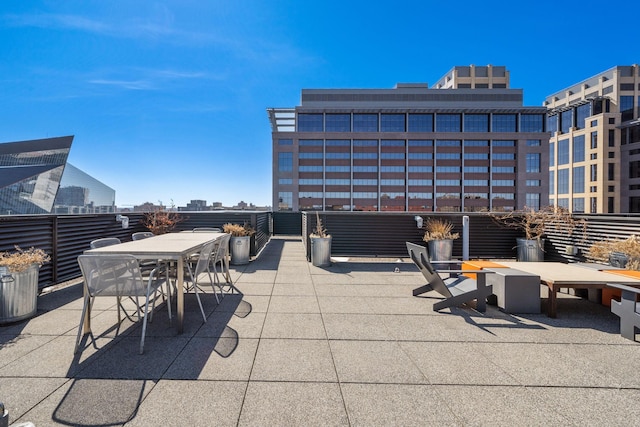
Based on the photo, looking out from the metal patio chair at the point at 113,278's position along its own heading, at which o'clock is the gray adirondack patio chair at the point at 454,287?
the gray adirondack patio chair at the point at 454,287 is roughly at 2 o'clock from the metal patio chair at the point at 113,278.

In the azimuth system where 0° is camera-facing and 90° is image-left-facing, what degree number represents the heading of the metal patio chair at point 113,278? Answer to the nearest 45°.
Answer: approximately 225°

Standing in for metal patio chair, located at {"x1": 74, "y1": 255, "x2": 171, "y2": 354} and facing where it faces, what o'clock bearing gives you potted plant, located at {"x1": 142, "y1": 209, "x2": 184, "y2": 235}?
The potted plant is roughly at 11 o'clock from the metal patio chair.

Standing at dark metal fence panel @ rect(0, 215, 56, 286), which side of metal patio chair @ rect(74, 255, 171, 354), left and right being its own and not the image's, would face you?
left

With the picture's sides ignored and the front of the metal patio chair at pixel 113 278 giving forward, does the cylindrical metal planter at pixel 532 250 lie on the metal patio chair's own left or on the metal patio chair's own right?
on the metal patio chair's own right
